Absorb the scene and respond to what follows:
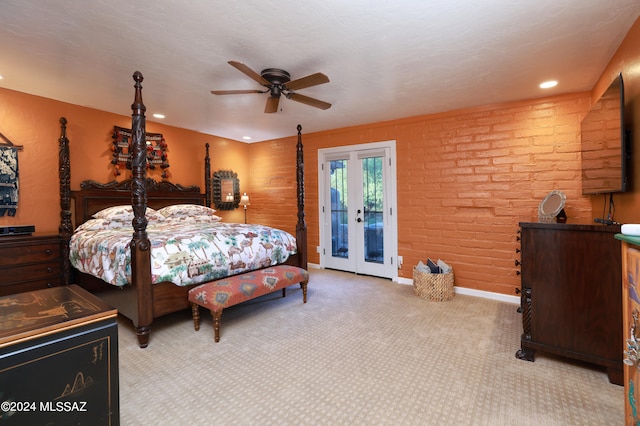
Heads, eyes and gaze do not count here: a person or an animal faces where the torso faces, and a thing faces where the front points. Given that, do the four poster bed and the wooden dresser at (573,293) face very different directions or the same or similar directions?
very different directions

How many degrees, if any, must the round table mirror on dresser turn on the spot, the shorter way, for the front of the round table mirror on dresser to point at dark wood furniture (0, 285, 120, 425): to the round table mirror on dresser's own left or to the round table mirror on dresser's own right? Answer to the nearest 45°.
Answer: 0° — it already faces it

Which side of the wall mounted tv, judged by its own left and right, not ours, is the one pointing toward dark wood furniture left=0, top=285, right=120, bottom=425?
front

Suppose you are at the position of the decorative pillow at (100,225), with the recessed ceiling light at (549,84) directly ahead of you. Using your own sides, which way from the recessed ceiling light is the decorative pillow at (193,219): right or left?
left

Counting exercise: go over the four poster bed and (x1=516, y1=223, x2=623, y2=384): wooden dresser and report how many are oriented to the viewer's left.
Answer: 1

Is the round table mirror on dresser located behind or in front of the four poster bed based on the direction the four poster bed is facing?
in front

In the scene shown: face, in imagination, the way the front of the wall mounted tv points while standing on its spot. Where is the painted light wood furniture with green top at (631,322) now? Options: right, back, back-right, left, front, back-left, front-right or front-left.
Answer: front-left

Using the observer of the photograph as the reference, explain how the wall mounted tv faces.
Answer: facing the viewer and to the left of the viewer

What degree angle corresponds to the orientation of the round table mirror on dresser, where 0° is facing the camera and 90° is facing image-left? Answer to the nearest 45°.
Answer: approximately 45°

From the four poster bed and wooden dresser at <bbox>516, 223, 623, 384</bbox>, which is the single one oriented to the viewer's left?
the wooden dresser

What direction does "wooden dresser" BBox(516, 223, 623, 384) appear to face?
to the viewer's left

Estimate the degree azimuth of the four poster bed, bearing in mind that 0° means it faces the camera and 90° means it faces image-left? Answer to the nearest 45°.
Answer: approximately 315°

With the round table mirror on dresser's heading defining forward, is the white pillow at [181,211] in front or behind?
in front

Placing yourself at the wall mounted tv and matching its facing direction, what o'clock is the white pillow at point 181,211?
The white pillow is roughly at 1 o'clock from the wall mounted tv.
